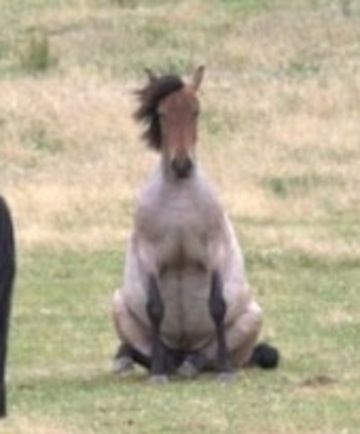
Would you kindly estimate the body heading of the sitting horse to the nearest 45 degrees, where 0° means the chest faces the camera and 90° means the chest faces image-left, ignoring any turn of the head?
approximately 0°
